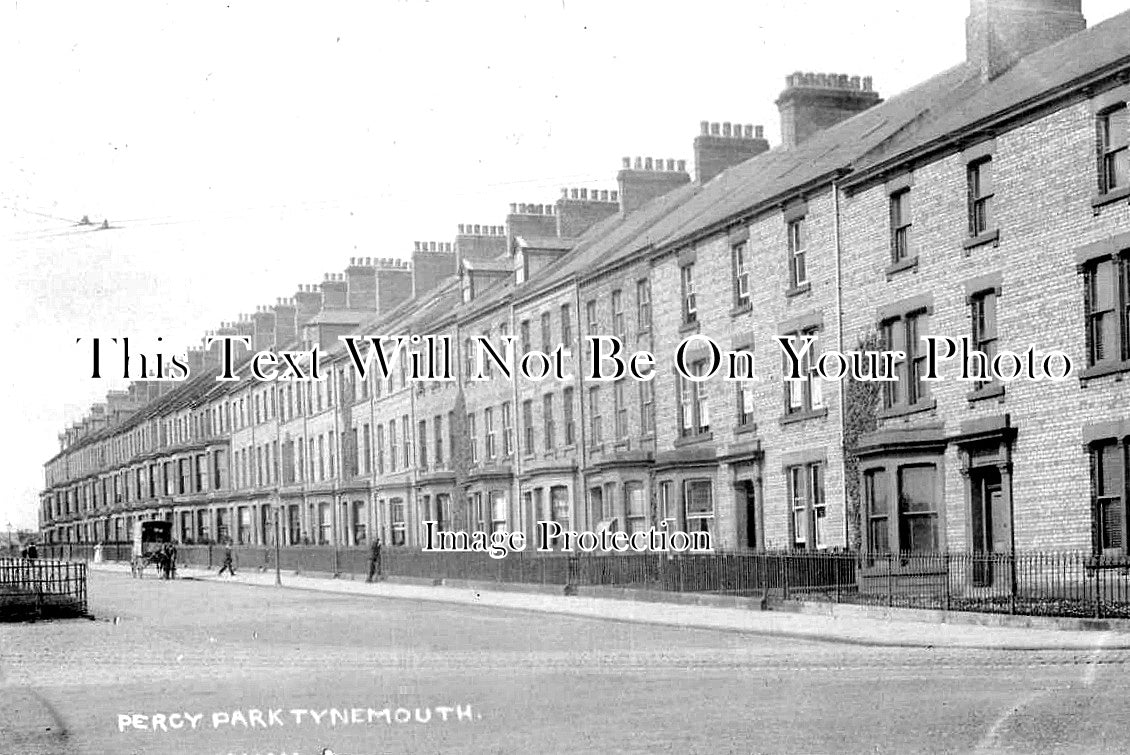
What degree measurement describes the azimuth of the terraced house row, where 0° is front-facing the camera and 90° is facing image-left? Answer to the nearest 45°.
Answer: approximately 45°

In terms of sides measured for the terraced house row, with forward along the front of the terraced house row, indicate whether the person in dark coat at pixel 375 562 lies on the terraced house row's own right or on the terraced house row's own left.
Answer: on the terraced house row's own right
